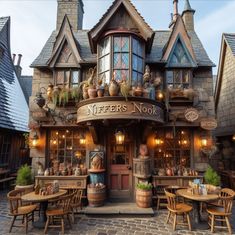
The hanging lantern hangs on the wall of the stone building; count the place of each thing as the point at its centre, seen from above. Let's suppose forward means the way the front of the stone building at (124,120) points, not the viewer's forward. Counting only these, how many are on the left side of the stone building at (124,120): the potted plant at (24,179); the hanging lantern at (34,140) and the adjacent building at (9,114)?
0

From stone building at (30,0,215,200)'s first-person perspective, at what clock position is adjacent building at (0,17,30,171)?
The adjacent building is roughly at 4 o'clock from the stone building.

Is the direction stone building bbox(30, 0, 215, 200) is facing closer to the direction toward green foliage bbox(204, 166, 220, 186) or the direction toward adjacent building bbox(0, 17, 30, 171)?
the green foliage

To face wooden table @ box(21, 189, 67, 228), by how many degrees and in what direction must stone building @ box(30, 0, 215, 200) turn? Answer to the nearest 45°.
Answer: approximately 45° to its right

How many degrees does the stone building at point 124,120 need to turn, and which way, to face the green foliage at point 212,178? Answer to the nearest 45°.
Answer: approximately 90° to its left

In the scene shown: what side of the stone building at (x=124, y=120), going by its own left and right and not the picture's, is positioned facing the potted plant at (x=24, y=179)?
right

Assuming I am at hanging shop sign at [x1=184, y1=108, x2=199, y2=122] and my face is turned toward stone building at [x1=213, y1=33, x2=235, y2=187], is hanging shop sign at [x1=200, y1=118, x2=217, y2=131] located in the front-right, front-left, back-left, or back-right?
front-right

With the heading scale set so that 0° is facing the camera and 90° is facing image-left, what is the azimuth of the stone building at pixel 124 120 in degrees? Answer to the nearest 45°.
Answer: approximately 0°

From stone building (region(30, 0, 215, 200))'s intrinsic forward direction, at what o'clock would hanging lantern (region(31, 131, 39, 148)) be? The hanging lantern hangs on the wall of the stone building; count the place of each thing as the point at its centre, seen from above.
The hanging lantern is roughly at 3 o'clock from the stone building.
